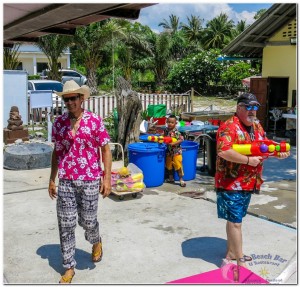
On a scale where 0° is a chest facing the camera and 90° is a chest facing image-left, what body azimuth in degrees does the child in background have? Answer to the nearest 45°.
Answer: approximately 45°

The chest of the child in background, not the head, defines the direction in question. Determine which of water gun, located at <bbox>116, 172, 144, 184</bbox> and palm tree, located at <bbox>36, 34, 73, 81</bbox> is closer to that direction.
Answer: the water gun

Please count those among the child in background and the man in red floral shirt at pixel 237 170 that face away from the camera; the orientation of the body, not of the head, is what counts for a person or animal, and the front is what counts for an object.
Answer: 0

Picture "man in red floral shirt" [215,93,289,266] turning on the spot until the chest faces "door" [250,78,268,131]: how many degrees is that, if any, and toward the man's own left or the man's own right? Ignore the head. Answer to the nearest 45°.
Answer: approximately 135° to the man's own left

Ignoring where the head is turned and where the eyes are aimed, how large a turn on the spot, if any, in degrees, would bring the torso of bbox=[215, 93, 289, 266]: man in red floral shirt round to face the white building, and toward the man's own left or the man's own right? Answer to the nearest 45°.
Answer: approximately 180°

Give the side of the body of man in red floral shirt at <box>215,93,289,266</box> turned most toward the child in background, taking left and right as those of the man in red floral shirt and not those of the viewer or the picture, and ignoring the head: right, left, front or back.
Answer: back

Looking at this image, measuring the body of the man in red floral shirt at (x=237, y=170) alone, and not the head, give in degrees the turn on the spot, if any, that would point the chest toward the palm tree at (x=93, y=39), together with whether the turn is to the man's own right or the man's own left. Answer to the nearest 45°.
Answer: approximately 180°

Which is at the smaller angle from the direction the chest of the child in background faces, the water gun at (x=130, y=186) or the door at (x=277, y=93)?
the water gun
